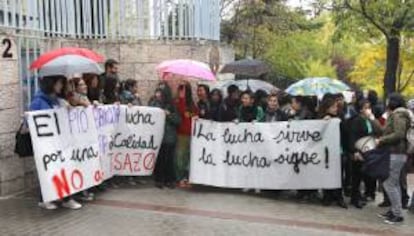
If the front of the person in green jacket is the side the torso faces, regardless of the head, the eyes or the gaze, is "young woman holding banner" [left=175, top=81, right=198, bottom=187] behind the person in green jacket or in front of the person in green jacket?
in front

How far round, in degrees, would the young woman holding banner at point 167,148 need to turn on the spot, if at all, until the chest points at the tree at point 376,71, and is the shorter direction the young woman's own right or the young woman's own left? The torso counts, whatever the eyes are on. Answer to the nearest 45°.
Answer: approximately 180°

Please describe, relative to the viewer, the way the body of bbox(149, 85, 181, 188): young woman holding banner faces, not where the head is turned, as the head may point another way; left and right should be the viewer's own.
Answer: facing the viewer and to the left of the viewer

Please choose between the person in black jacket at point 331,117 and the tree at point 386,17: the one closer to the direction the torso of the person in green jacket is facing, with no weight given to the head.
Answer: the person in black jacket

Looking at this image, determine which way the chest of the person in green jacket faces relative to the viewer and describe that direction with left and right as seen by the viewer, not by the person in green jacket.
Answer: facing to the left of the viewer

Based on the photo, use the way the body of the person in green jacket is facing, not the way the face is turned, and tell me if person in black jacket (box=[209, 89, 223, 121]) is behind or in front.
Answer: in front

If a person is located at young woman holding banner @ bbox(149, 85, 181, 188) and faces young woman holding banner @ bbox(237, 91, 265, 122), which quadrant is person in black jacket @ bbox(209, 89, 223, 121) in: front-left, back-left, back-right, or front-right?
front-left

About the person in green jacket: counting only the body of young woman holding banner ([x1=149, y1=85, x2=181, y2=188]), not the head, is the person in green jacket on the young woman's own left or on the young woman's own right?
on the young woman's own left

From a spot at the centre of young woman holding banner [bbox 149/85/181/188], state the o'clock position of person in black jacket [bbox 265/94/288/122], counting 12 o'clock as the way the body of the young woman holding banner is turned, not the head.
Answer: The person in black jacket is roughly at 8 o'clock from the young woman holding banner.

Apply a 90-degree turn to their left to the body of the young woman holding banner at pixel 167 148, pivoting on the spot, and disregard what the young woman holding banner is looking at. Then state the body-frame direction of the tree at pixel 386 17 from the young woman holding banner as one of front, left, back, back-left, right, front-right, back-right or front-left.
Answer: left

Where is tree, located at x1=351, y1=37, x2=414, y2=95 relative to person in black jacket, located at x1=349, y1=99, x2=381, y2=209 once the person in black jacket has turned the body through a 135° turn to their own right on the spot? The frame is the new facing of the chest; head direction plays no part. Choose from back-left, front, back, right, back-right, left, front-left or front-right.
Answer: right

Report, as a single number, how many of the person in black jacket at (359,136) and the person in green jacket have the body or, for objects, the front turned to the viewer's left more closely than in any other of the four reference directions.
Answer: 1

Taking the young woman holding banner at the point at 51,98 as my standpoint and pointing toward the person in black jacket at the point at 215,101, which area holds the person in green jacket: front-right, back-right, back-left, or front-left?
front-right
